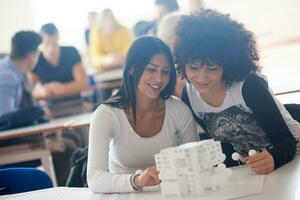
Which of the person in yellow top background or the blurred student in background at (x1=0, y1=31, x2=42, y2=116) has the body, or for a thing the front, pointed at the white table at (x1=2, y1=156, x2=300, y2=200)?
the person in yellow top background

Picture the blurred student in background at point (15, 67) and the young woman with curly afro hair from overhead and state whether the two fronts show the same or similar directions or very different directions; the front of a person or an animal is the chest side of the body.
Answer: very different directions

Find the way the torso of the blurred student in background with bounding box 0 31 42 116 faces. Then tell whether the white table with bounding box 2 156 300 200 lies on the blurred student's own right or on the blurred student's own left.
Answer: on the blurred student's own right

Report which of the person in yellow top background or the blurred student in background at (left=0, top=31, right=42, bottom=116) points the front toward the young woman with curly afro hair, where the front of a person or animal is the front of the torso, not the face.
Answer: the person in yellow top background

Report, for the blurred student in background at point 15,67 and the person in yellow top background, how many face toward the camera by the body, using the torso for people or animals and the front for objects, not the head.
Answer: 1

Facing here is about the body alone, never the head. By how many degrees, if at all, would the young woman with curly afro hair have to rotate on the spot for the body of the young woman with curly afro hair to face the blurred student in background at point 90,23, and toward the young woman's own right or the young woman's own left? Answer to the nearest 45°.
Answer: approximately 90° to the young woman's own right

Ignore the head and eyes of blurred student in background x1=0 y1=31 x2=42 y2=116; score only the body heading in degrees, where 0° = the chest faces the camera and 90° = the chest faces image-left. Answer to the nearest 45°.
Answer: approximately 225°
